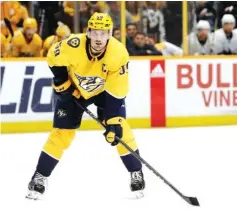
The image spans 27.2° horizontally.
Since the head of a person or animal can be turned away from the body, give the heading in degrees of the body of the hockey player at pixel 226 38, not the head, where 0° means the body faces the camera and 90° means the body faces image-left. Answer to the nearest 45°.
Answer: approximately 0°

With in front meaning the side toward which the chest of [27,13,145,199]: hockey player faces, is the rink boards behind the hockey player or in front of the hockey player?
behind

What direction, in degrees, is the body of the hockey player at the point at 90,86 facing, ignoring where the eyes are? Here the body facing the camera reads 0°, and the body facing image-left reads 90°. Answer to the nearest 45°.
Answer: approximately 0°

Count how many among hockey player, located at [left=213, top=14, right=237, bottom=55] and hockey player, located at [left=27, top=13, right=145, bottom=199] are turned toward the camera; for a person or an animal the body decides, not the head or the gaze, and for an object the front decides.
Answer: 2

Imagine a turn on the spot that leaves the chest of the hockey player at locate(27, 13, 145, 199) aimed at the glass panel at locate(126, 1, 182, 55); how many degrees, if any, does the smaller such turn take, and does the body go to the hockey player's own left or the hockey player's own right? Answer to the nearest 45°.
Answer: approximately 180°

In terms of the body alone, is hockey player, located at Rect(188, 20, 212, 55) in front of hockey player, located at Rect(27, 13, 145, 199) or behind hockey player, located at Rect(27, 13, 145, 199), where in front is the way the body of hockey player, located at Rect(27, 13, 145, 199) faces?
behind
